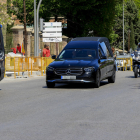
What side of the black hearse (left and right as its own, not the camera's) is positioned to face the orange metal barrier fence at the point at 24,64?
right

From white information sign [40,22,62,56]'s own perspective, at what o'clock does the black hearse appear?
The black hearse is roughly at 12 o'clock from the white information sign.

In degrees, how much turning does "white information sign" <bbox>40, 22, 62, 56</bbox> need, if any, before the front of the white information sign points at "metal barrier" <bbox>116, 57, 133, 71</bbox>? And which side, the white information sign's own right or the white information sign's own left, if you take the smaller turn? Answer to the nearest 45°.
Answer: approximately 135° to the white information sign's own left

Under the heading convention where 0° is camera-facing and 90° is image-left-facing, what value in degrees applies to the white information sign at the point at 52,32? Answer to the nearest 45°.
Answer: approximately 0°

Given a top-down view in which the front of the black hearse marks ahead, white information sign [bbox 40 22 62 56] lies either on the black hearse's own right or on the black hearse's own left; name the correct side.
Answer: on the black hearse's own right

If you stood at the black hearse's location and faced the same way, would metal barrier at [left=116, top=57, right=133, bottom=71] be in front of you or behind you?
behind

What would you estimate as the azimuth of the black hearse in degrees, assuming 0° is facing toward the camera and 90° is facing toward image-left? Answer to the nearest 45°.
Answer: approximately 45°
